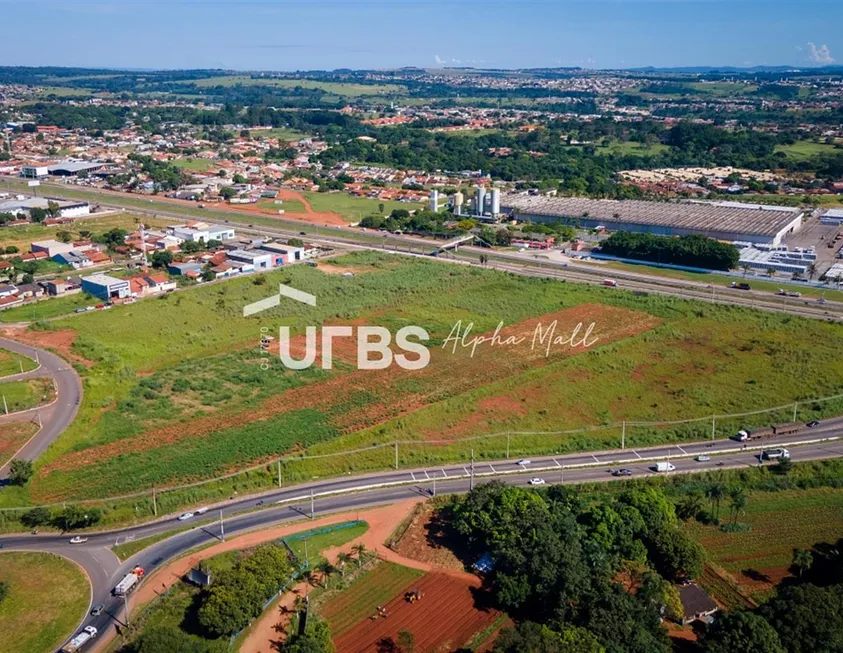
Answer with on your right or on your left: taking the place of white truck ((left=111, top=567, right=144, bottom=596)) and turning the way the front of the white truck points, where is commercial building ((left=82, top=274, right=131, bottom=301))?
on your left

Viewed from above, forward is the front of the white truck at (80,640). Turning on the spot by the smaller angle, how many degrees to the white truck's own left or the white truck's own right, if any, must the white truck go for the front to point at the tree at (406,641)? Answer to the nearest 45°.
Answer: approximately 90° to the white truck's own right

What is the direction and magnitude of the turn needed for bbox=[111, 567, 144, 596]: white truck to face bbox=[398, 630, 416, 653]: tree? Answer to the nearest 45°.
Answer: approximately 90° to its right

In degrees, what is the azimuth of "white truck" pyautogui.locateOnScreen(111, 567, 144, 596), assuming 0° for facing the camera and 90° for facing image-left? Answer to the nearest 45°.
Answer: approximately 225°

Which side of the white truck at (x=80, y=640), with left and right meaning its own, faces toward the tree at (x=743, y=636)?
right

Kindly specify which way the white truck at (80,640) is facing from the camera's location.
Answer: facing away from the viewer and to the right of the viewer

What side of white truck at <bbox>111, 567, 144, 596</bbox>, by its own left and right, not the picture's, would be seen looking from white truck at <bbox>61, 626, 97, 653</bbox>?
back

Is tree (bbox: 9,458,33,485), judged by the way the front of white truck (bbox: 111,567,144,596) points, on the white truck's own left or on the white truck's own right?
on the white truck's own left

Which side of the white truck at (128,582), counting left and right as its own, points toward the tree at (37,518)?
left

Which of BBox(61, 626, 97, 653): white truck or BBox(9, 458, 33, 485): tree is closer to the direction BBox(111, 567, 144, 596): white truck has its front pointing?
the tree
